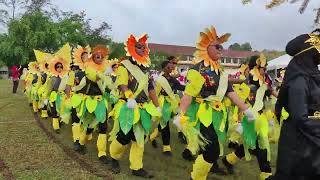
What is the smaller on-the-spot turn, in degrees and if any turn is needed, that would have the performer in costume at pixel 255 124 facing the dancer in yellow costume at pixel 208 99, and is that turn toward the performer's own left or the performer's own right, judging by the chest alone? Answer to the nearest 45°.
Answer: approximately 90° to the performer's own right

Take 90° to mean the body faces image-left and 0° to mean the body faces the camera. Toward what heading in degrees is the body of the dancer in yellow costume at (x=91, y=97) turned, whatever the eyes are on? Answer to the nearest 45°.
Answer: approximately 315°

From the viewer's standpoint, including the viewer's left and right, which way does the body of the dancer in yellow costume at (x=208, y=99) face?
facing the viewer and to the right of the viewer

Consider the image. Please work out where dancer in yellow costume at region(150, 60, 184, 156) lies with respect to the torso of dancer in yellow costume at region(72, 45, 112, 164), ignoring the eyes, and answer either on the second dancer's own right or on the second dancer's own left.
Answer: on the second dancer's own left

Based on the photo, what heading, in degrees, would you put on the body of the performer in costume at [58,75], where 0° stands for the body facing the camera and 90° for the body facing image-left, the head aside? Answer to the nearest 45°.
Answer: approximately 315°
